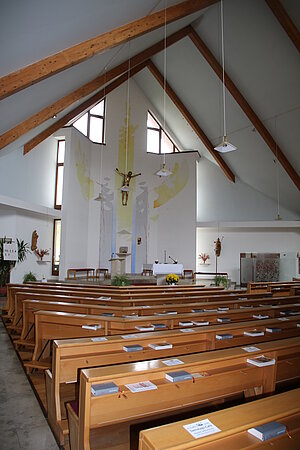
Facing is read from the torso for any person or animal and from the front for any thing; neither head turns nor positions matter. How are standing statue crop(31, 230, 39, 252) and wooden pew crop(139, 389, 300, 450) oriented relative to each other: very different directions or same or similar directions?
very different directions

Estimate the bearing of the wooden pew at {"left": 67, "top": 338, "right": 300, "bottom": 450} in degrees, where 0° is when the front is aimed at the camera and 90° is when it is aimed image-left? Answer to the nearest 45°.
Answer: approximately 135°

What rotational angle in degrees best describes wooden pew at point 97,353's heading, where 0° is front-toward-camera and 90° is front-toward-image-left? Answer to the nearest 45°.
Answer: approximately 135°

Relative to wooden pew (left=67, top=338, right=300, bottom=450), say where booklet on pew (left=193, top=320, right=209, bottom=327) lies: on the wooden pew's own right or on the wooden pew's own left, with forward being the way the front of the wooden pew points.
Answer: on the wooden pew's own right

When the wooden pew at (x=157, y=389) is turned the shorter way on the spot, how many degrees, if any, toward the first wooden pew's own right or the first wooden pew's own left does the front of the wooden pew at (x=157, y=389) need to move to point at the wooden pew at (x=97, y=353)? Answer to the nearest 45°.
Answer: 0° — it already faces it

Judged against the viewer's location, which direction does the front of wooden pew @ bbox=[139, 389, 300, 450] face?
facing away from the viewer and to the left of the viewer

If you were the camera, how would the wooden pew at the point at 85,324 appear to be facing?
facing away from the viewer and to the left of the viewer
